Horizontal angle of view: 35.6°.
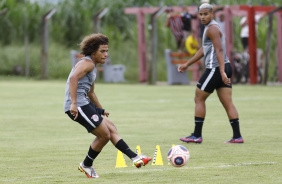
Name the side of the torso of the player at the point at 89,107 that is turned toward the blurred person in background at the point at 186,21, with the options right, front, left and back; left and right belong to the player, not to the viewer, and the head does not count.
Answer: left

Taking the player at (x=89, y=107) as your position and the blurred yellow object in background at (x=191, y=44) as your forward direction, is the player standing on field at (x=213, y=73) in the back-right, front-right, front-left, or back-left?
front-right

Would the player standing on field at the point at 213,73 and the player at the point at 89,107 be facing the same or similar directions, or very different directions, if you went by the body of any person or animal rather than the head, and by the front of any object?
very different directions

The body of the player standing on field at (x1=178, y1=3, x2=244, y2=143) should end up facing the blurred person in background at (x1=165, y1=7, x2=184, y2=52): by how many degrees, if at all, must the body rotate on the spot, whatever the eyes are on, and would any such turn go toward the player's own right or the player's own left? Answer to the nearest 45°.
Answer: approximately 90° to the player's own right

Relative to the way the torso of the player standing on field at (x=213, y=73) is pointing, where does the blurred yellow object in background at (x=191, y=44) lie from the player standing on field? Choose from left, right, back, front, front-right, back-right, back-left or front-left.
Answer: right

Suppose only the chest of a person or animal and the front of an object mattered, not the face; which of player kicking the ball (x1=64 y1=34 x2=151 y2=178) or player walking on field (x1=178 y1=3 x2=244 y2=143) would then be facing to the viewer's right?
player kicking the ball (x1=64 y1=34 x2=151 y2=178)

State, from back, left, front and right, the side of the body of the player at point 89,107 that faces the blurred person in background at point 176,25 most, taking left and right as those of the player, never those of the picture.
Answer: left

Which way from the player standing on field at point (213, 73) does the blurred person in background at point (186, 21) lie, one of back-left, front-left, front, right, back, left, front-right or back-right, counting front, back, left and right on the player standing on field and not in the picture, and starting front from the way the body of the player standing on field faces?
right

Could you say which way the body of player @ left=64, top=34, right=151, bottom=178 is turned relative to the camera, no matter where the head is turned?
to the viewer's right
